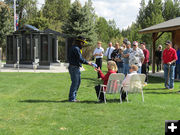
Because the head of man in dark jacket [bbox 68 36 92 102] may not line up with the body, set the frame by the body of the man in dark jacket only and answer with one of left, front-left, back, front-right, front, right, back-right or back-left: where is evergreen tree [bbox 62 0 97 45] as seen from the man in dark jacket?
left

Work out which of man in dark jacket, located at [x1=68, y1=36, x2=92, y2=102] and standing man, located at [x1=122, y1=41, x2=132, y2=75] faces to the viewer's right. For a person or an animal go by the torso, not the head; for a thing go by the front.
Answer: the man in dark jacket

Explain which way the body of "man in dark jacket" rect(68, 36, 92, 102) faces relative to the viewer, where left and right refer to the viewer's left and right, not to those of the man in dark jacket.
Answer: facing to the right of the viewer

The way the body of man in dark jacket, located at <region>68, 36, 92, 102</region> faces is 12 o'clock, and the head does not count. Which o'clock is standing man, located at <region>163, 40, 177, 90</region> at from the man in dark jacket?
The standing man is roughly at 11 o'clock from the man in dark jacket.

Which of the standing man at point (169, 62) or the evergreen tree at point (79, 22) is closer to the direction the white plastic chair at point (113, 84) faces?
the evergreen tree

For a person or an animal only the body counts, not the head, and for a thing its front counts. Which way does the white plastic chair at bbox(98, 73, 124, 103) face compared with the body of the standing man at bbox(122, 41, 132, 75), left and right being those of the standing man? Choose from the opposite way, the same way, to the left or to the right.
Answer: to the right

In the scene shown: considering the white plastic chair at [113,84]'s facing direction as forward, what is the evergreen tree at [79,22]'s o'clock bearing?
The evergreen tree is roughly at 1 o'clock from the white plastic chair.

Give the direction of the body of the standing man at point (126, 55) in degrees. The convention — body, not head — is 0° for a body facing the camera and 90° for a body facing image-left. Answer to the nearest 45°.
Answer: approximately 45°

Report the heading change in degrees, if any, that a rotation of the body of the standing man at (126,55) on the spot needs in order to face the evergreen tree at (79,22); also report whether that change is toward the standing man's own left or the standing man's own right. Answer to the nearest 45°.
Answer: approximately 135° to the standing man's own right

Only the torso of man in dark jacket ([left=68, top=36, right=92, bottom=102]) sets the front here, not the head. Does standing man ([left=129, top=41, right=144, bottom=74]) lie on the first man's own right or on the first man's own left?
on the first man's own left

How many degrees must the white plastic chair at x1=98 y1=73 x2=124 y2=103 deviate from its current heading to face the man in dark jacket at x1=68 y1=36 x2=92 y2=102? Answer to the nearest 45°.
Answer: approximately 45° to its left

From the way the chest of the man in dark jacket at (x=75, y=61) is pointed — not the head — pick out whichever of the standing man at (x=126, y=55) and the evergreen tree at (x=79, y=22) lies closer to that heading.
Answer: the standing man

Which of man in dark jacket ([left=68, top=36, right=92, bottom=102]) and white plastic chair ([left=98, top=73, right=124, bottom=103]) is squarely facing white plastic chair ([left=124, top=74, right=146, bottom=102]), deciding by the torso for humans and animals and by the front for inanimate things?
the man in dark jacket
